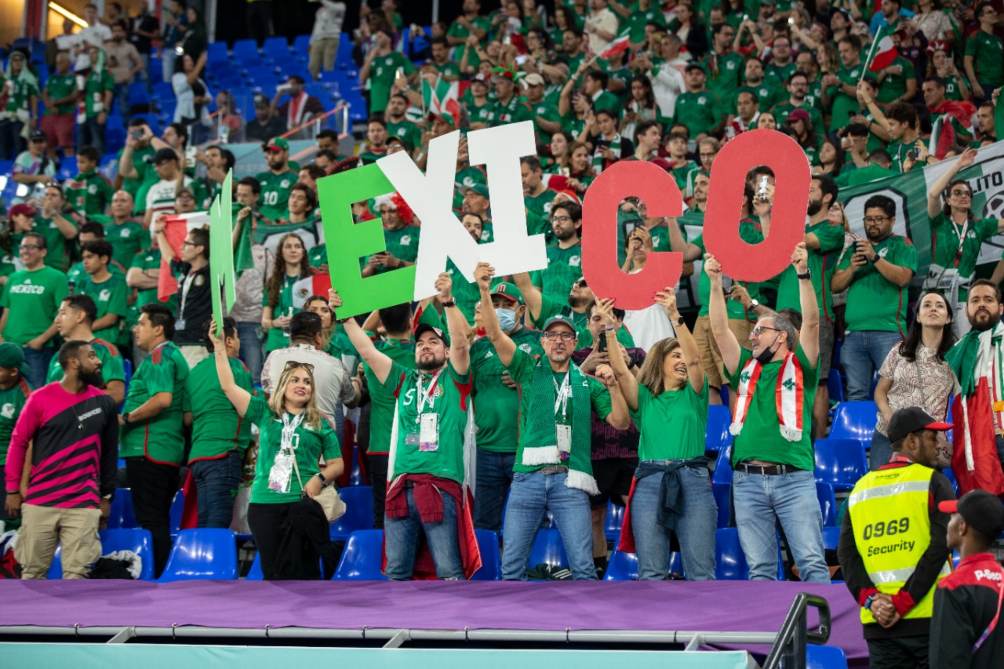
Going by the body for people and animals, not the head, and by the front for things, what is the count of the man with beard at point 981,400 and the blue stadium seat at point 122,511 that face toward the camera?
2

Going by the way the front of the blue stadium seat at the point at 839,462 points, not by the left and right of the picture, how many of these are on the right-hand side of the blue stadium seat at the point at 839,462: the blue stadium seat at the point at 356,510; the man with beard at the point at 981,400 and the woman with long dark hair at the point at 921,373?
1

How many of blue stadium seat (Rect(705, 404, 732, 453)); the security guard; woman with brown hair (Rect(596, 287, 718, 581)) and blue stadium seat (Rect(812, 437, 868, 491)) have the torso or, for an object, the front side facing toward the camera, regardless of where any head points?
3

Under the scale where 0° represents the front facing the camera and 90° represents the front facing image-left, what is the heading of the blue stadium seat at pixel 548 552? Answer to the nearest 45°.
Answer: approximately 0°

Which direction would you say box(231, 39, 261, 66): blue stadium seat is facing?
toward the camera

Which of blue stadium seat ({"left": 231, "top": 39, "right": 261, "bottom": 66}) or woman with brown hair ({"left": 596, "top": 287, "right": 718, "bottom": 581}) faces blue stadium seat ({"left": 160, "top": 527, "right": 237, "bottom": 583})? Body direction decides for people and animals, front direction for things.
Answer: blue stadium seat ({"left": 231, "top": 39, "right": 261, "bottom": 66})

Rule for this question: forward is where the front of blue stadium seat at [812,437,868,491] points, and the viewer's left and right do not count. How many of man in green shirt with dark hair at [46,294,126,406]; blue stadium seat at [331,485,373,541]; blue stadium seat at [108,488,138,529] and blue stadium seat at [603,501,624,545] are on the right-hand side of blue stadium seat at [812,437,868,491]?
4

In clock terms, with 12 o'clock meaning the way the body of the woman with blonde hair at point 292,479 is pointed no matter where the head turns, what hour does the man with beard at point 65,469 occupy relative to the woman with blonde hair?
The man with beard is roughly at 4 o'clock from the woman with blonde hair.

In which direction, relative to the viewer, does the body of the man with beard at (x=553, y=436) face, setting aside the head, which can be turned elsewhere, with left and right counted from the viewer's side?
facing the viewer

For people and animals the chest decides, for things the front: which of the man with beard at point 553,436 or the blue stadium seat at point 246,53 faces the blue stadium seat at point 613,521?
the blue stadium seat at point 246,53

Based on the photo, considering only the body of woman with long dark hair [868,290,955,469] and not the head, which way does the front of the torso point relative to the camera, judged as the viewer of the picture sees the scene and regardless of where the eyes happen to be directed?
toward the camera

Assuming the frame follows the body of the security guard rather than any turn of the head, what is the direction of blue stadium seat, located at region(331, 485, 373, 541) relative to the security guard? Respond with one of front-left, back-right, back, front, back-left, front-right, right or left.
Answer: left

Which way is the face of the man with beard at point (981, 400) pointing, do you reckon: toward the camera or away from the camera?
toward the camera

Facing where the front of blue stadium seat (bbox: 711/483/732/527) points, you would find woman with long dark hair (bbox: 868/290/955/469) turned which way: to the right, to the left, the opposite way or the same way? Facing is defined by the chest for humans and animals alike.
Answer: the same way

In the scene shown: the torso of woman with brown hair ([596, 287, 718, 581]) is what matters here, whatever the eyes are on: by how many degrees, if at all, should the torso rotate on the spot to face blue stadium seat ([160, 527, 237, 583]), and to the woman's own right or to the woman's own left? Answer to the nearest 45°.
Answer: approximately 90° to the woman's own right

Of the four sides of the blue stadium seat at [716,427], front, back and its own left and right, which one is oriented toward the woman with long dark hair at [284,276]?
right

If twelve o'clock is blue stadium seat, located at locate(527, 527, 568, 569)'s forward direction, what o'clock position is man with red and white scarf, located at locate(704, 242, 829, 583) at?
The man with red and white scarf is roughly at 10 o'clock from the blue stadium seat.
